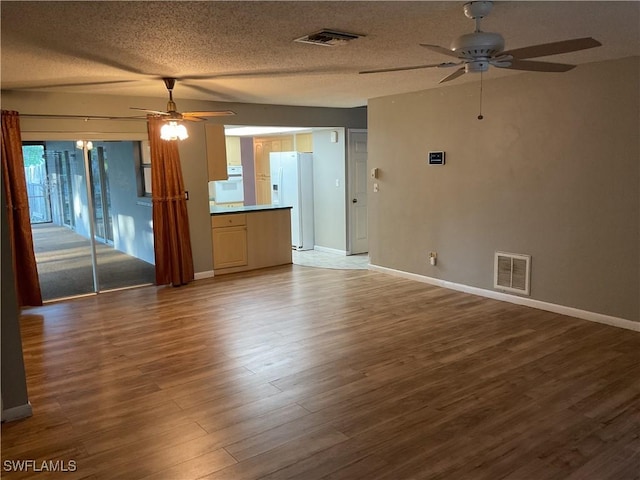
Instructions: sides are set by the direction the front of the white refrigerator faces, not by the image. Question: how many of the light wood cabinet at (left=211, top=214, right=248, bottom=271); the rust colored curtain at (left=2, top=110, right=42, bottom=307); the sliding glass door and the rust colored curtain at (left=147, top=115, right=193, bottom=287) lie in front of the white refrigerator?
4

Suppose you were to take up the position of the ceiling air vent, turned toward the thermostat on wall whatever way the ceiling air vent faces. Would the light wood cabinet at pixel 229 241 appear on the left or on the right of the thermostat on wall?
left

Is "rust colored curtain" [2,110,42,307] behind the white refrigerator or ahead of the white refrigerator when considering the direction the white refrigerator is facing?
ahead

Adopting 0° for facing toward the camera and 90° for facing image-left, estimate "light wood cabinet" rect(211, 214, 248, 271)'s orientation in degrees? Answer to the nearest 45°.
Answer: approximately 315°

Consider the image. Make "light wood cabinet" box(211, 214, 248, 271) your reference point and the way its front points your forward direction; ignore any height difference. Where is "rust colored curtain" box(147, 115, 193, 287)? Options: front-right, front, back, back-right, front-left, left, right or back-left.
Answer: right

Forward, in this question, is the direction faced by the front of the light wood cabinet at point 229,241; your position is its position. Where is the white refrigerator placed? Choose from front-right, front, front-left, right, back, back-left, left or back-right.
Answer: left

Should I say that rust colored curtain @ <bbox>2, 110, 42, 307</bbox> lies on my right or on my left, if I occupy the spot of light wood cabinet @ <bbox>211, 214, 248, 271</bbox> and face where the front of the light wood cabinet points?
on my right

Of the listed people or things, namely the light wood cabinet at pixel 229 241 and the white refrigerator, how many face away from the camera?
0

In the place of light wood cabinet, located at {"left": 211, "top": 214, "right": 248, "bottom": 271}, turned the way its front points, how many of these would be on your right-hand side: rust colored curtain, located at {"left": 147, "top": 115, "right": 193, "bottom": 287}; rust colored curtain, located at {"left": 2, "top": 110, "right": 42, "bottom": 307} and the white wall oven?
2

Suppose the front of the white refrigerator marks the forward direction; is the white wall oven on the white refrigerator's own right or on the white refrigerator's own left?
on the white refrigerator's own right
